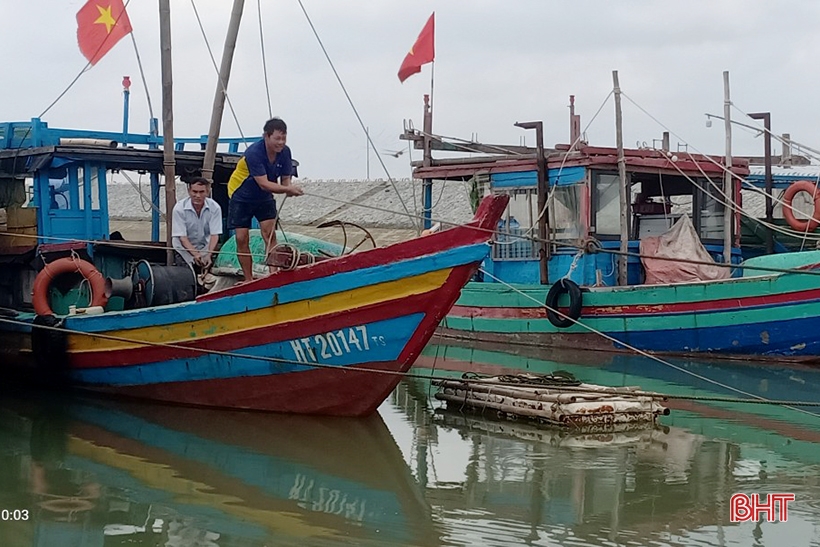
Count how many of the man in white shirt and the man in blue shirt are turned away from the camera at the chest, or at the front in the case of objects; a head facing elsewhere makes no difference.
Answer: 0

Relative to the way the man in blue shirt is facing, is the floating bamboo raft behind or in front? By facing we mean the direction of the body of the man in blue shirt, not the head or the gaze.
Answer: in front

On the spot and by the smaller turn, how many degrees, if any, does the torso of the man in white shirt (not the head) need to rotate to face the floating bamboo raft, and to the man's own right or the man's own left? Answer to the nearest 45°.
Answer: approximately 45° to the man's own left

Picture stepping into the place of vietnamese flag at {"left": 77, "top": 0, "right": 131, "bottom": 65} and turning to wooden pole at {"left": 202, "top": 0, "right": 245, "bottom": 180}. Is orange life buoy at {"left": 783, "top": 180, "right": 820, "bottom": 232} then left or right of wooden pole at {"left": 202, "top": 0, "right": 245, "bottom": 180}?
left

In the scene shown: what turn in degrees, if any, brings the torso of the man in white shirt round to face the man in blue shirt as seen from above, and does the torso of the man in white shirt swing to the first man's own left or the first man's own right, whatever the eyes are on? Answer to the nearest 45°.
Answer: approximately 45° to the first man's own left

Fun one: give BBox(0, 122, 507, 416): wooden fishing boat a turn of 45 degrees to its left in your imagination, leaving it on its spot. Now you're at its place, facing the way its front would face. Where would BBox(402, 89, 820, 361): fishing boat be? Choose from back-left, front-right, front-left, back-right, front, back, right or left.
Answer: front-left

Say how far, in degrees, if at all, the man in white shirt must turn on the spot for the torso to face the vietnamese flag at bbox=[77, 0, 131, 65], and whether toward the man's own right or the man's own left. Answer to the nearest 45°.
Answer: approximately 135° to the man's own right

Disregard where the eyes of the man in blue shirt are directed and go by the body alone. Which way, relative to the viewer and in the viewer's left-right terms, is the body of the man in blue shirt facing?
facing the viewer and to the right of the viewer

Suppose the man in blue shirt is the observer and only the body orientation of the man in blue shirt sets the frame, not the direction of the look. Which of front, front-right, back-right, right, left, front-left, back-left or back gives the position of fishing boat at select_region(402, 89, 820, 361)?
left

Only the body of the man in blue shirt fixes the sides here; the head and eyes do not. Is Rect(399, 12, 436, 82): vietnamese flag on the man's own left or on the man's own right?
on the man's own left
